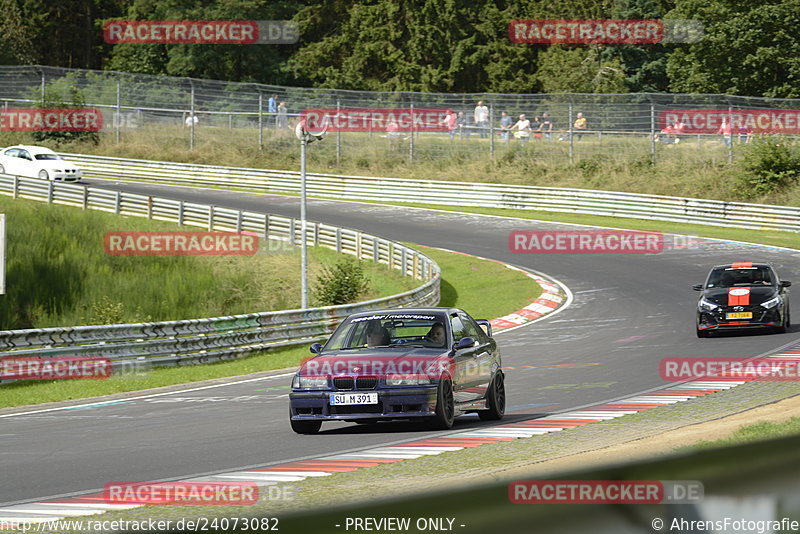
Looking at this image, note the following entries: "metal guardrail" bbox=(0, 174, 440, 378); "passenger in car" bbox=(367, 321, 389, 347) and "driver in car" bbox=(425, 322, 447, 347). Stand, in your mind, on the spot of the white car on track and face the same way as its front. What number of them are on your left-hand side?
0

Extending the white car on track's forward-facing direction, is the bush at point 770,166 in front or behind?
in front

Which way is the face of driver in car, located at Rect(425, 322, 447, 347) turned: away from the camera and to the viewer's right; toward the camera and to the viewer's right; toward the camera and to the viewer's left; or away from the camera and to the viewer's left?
toward the camera and to the viewer's left

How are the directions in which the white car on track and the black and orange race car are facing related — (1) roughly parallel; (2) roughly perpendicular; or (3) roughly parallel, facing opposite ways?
roughly perpendicular

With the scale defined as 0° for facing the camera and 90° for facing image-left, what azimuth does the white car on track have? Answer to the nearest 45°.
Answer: approximately 315°

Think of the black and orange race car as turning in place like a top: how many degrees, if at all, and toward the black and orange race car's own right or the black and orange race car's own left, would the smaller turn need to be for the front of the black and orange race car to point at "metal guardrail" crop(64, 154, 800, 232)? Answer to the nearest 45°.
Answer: approximately 180°

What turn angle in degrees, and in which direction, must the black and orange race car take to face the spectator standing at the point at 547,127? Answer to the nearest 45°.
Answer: approximately 180°

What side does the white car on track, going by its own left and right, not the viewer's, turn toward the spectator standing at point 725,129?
front

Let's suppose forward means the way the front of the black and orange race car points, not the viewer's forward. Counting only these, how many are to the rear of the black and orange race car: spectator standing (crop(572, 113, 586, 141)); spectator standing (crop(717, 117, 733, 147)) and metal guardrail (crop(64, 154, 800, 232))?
3

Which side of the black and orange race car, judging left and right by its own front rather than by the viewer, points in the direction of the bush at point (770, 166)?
back

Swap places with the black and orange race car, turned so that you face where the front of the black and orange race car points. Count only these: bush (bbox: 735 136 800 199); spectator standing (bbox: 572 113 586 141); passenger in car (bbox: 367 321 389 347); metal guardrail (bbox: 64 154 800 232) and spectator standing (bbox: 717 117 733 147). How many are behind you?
4

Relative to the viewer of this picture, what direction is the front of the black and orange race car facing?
facing the viewer

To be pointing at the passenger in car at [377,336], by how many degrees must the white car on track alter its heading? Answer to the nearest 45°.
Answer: approximately 45° to its right

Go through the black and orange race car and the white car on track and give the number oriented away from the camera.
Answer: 0

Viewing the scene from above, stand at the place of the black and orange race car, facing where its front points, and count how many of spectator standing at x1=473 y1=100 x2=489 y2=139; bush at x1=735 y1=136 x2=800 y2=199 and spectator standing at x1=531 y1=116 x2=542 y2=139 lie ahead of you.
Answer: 0

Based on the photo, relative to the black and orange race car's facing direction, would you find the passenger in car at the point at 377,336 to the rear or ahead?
ahead
